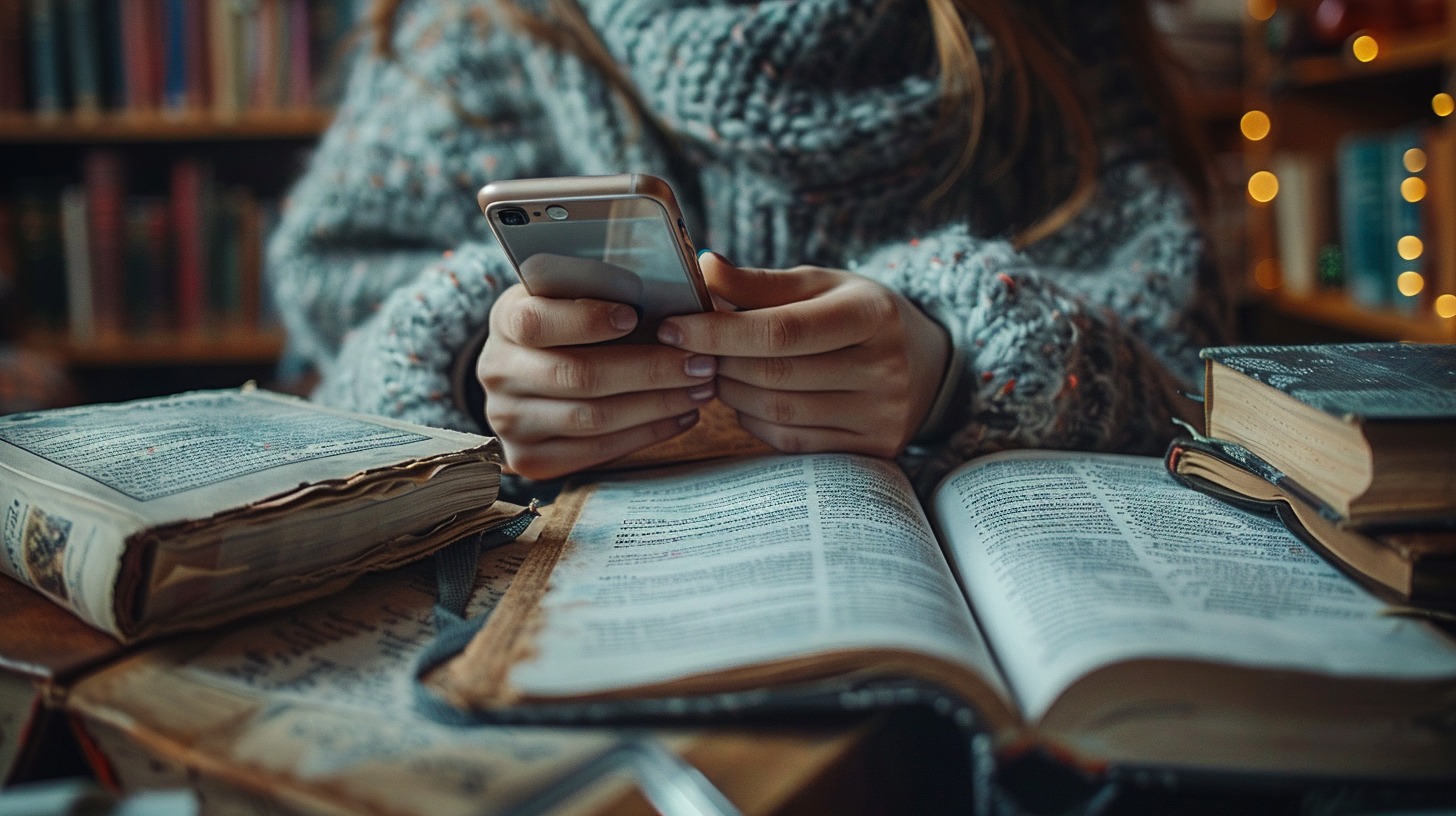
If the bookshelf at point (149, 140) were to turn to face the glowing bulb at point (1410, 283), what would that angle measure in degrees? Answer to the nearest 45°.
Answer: approximately 45° to its left

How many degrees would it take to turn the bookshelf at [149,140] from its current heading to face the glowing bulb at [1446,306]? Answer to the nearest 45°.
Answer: approximately 45° to its left

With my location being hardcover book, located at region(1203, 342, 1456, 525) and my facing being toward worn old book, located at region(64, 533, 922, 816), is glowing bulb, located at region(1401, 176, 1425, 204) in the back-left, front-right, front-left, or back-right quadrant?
back-right

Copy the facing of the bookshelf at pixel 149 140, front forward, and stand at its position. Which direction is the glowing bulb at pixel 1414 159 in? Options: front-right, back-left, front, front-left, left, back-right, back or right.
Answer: front-left

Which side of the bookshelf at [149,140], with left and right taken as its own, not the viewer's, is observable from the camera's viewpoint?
front

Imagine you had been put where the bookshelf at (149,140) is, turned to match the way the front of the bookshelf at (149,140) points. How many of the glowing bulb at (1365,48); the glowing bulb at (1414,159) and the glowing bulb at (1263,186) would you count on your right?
0

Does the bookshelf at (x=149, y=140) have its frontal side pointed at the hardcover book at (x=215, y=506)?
yes

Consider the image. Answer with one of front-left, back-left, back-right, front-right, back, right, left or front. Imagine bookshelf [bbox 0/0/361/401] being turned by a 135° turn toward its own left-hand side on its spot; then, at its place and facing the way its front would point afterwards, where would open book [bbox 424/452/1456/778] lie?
back-right

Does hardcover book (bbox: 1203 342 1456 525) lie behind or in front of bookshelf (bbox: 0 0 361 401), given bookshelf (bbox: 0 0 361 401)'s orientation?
in front

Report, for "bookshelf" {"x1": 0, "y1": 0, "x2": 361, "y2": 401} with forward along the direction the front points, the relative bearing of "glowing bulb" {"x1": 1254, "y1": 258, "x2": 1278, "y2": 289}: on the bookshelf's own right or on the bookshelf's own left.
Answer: on the bookshelf's own left

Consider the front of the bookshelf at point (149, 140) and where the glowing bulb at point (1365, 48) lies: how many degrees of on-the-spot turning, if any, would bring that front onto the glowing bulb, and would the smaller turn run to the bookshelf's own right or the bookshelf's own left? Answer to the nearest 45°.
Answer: approximately 45° to the bookshelf's own left

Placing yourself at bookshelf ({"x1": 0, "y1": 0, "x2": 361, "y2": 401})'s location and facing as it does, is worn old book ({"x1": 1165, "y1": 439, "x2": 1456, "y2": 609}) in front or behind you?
in front

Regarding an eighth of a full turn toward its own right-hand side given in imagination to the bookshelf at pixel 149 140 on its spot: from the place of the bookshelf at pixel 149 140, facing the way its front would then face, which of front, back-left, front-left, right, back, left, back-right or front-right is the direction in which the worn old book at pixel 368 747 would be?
front-left
